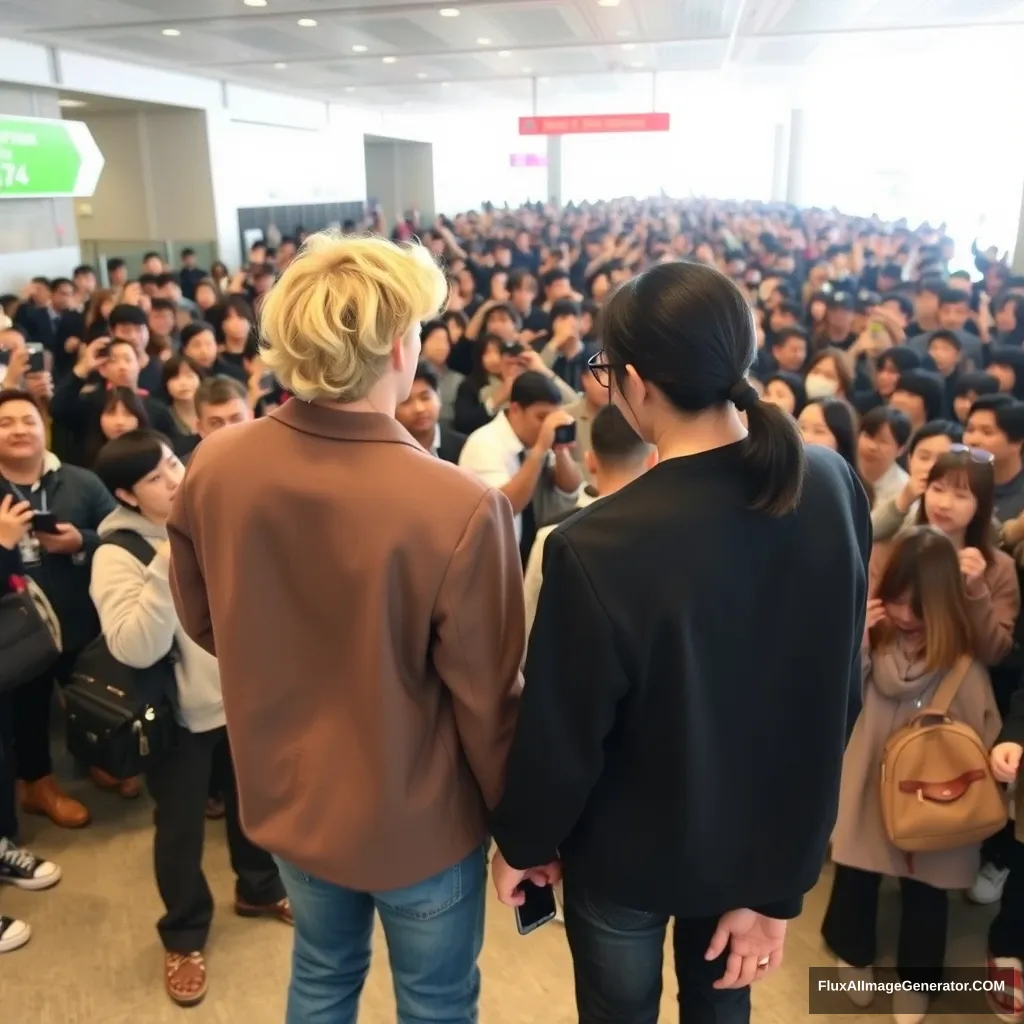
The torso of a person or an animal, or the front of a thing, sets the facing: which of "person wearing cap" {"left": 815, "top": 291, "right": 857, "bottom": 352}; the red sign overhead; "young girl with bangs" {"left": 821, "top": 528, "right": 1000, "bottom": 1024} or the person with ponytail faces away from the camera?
the person with ponytail

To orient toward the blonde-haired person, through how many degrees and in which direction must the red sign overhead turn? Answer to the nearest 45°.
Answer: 0° — it already faces them

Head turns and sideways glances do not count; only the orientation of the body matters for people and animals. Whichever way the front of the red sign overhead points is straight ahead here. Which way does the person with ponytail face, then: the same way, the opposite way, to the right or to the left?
the opposite way

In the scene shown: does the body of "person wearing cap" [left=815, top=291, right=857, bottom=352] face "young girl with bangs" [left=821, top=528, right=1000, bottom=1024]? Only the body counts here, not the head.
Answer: yes

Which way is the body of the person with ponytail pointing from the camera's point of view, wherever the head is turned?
away from the camera

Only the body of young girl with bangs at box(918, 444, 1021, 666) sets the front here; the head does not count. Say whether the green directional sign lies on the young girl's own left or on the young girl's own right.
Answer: on the young girl's own right

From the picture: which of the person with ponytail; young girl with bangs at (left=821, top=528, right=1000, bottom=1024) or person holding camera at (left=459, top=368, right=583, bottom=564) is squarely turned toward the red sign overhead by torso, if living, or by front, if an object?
the person with ponytail

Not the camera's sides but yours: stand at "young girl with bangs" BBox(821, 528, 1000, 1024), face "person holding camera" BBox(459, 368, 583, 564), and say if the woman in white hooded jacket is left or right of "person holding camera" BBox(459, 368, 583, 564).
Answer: left

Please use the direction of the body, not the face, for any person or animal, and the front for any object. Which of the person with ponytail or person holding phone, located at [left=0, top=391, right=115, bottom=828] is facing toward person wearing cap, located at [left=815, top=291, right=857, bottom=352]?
the person with ponytail

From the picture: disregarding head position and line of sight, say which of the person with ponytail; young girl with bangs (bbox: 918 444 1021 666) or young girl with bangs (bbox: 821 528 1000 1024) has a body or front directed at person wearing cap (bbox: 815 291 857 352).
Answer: the person with ponytail
